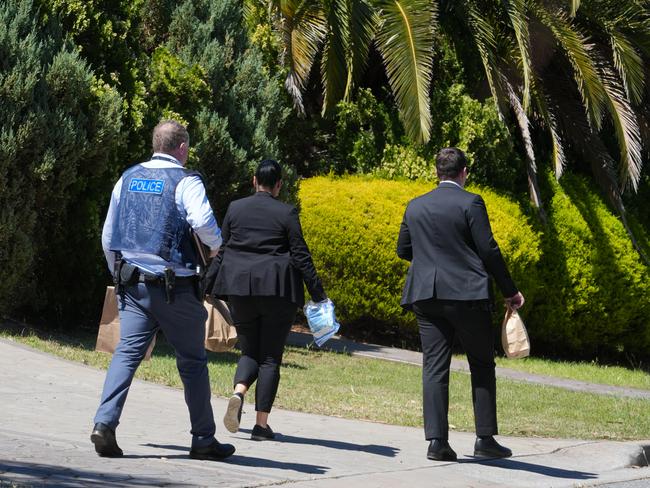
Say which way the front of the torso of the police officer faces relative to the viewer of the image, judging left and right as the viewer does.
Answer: facing away from the viewer and to the right of the viewer

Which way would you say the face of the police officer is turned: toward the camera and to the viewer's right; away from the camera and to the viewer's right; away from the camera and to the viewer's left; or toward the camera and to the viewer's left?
away from the camera and to the viewer's right

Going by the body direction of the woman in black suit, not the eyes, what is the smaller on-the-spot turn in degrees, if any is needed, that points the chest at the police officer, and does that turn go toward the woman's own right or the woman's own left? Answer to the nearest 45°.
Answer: approximately 135° to the woman's own left

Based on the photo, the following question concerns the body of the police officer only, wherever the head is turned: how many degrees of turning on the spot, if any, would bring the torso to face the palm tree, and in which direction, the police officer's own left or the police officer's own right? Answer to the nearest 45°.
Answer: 0° — they already face it

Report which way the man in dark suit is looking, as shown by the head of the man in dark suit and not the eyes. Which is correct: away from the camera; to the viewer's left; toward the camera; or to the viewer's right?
away from the camera

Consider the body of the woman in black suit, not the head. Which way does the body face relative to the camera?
away from the camera

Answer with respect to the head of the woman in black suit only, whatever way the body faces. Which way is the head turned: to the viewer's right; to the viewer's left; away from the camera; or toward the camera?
away from the camera
